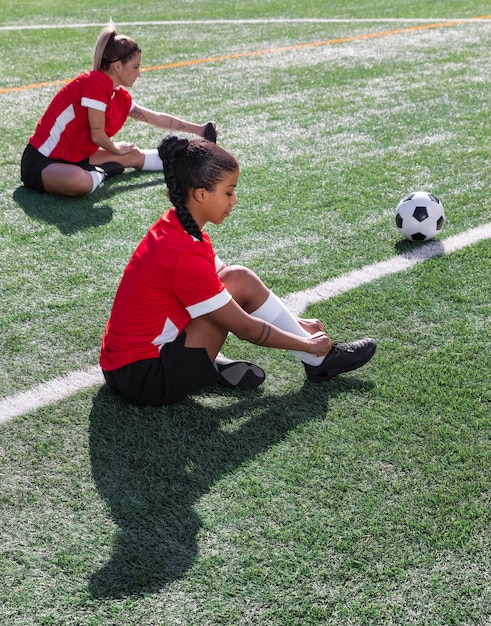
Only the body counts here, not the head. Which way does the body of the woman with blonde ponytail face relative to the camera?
to the viewer's right

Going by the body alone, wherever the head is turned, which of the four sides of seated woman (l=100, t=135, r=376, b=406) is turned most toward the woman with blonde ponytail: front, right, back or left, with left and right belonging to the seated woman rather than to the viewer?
left

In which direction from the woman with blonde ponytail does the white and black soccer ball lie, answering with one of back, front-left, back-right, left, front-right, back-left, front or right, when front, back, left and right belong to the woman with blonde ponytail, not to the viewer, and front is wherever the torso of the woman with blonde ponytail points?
front-right

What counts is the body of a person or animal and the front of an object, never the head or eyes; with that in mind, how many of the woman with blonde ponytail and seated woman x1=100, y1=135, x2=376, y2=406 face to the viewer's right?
2

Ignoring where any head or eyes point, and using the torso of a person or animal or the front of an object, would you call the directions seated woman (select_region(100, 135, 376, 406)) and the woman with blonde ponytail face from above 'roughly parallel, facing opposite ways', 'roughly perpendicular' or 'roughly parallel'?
roughly parallel

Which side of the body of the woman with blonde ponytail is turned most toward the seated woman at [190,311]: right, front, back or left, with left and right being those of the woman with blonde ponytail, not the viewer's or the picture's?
right

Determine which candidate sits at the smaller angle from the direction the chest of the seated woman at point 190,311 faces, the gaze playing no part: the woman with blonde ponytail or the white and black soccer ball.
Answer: the white and black soccer ball

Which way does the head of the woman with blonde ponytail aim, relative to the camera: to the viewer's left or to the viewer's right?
to the viewer's right

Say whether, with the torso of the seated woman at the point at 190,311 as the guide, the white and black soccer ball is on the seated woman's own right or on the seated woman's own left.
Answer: on the seated woman's own left

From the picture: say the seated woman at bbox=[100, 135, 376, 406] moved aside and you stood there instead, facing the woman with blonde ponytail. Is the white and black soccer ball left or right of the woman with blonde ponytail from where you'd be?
right

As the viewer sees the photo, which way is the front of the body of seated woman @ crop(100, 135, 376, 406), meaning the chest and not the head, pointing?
to the viewer's right

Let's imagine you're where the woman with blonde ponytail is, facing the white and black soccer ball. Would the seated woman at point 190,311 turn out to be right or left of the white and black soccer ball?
right

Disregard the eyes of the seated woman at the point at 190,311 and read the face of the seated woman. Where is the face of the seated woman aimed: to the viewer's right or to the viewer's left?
to the viewer's right

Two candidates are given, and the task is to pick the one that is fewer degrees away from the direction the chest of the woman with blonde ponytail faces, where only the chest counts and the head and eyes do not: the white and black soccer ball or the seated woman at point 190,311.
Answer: the white and black soccer ball
